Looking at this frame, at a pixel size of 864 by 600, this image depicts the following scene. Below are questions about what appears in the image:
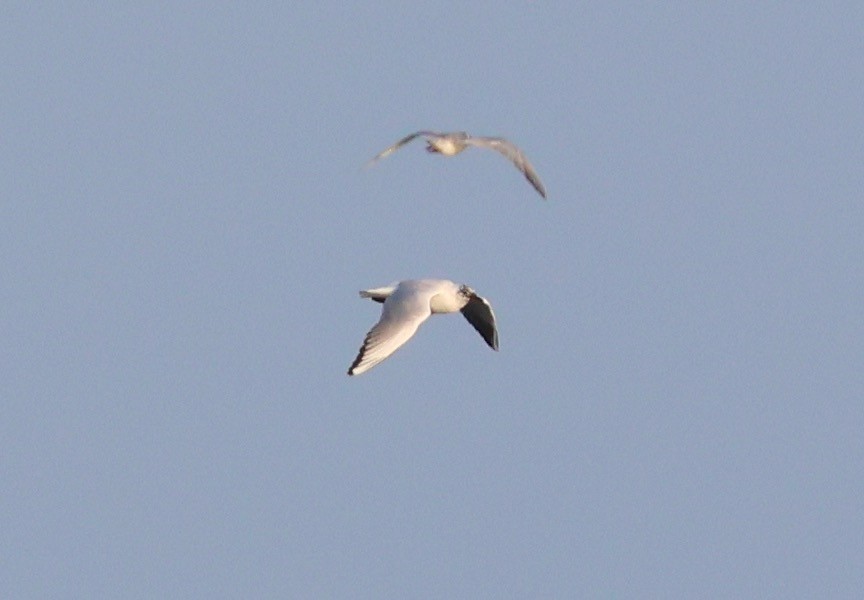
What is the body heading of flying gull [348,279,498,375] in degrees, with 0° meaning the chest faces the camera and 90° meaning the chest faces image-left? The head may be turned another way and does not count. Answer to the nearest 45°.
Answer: approximately 315°
